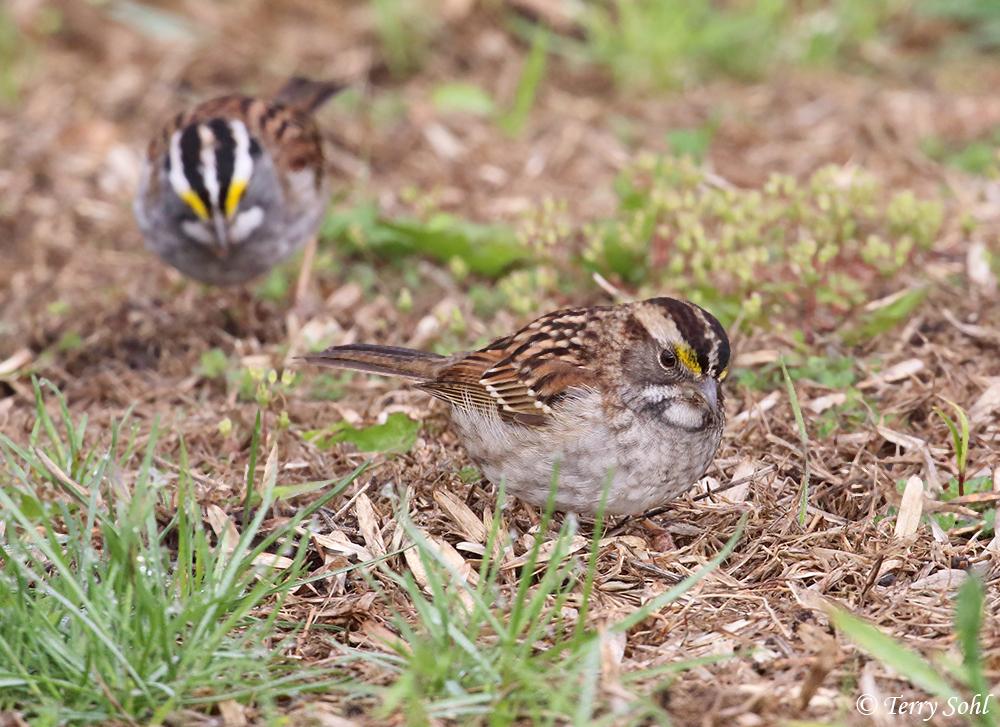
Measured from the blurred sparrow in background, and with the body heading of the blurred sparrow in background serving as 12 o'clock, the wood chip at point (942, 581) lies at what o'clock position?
The wood chip is roughly at 11 o'clock from the blurred sparrow in background.

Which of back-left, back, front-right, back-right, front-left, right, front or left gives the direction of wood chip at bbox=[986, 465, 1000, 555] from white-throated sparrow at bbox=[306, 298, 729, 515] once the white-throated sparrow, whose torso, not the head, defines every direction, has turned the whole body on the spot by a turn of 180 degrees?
back-right

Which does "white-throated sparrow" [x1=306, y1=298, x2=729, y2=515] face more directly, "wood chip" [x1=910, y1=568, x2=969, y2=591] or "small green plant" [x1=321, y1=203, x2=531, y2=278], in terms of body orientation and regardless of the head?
the wood chip

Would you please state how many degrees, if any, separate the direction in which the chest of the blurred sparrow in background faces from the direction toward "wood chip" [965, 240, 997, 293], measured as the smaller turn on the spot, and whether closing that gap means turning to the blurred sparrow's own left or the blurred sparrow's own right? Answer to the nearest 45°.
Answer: approximately 90° to the blurred sparrow's own left

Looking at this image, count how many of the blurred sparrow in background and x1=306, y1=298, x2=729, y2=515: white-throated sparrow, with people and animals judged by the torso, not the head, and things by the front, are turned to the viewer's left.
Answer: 0

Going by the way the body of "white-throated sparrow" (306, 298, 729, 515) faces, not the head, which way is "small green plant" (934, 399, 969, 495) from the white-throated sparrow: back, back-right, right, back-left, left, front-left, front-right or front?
front-left

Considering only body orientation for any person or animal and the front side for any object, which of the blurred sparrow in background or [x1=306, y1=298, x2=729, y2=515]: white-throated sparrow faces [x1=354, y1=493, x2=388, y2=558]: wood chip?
the blurred sparrow in background

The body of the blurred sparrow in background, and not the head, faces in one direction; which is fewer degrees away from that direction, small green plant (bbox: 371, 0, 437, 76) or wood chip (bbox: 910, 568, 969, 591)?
the wood chip

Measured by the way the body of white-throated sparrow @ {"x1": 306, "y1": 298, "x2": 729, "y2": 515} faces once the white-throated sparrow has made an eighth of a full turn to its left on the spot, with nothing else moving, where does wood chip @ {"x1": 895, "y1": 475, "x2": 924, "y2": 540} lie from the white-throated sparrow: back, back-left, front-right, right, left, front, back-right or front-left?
front

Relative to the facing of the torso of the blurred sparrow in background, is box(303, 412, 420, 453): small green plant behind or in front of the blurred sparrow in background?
in front

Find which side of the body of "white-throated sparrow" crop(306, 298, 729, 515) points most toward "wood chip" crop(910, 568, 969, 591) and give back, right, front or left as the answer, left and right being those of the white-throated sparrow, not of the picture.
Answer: front

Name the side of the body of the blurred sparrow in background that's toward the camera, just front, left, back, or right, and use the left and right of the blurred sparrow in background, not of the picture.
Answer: front

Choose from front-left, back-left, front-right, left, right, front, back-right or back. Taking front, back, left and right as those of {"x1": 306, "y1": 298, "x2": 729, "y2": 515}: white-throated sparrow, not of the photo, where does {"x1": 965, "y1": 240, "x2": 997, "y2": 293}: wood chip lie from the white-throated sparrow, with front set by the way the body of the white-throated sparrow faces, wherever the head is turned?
left

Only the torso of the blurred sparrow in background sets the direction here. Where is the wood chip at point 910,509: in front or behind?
in front

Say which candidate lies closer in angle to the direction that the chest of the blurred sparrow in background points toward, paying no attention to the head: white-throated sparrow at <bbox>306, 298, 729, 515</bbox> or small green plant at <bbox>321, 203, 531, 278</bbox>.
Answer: the white-throated sparrow

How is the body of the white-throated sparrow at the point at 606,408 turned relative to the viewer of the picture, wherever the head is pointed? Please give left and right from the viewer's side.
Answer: facing the viewer and to the right of the viewer
